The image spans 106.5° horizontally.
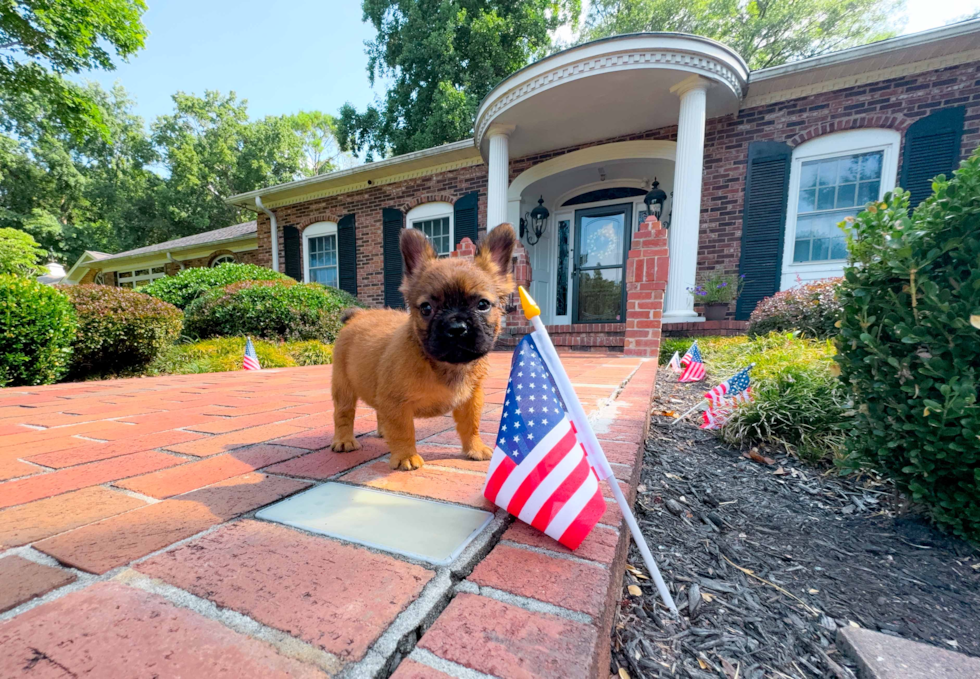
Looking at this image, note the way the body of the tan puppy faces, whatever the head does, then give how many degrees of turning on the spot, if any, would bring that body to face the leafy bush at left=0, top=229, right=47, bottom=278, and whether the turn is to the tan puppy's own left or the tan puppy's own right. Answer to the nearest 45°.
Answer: approximately 180°

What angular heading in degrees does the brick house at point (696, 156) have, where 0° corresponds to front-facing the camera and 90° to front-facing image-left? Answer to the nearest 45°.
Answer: approximately 45°

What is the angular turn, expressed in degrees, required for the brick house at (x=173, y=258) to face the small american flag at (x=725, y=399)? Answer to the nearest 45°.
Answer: approximately 45° to its left

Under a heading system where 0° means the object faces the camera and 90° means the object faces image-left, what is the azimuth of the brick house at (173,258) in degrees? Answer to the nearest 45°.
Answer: approximately 45°

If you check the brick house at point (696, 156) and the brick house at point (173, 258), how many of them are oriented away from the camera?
0

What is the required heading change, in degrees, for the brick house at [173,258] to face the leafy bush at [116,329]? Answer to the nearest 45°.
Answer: approximately 45° to its left

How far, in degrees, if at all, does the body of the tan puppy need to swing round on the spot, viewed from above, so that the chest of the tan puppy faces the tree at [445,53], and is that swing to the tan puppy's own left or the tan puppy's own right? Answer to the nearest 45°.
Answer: approximately 135° to the tan puppy's own left

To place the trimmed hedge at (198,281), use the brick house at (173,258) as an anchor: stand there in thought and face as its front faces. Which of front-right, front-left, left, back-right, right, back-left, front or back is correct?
front-left
